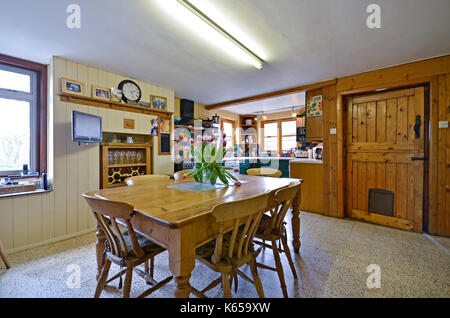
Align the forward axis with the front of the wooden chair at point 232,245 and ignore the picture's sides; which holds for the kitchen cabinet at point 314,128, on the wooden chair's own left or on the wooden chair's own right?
on the wooden chair's own right

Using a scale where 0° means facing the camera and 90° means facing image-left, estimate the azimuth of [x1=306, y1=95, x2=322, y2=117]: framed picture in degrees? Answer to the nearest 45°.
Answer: approximately 45°

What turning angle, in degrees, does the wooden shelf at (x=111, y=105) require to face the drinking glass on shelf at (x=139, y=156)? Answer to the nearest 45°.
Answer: approximately 90° to its left

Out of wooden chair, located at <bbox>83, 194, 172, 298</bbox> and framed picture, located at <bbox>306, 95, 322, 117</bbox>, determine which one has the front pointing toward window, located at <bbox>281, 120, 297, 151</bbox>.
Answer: the wooden chair

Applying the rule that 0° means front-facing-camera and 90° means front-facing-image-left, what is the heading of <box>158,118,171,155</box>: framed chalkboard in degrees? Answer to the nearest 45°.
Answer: approximately 315°

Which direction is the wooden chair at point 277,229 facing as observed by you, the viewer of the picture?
facing away from the viewer and to the left of the viewer

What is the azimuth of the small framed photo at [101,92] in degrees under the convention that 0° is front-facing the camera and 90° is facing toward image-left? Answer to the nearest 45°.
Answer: approximately 315°

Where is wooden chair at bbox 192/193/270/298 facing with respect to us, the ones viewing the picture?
facing away from the viewer and to the left of the viewer

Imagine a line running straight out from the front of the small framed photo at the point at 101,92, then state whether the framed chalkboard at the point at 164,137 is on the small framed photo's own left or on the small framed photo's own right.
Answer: on the small framed photo's own left

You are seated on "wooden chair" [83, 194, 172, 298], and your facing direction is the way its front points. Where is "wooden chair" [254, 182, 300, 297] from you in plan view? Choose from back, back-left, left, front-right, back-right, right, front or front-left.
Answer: front-right
